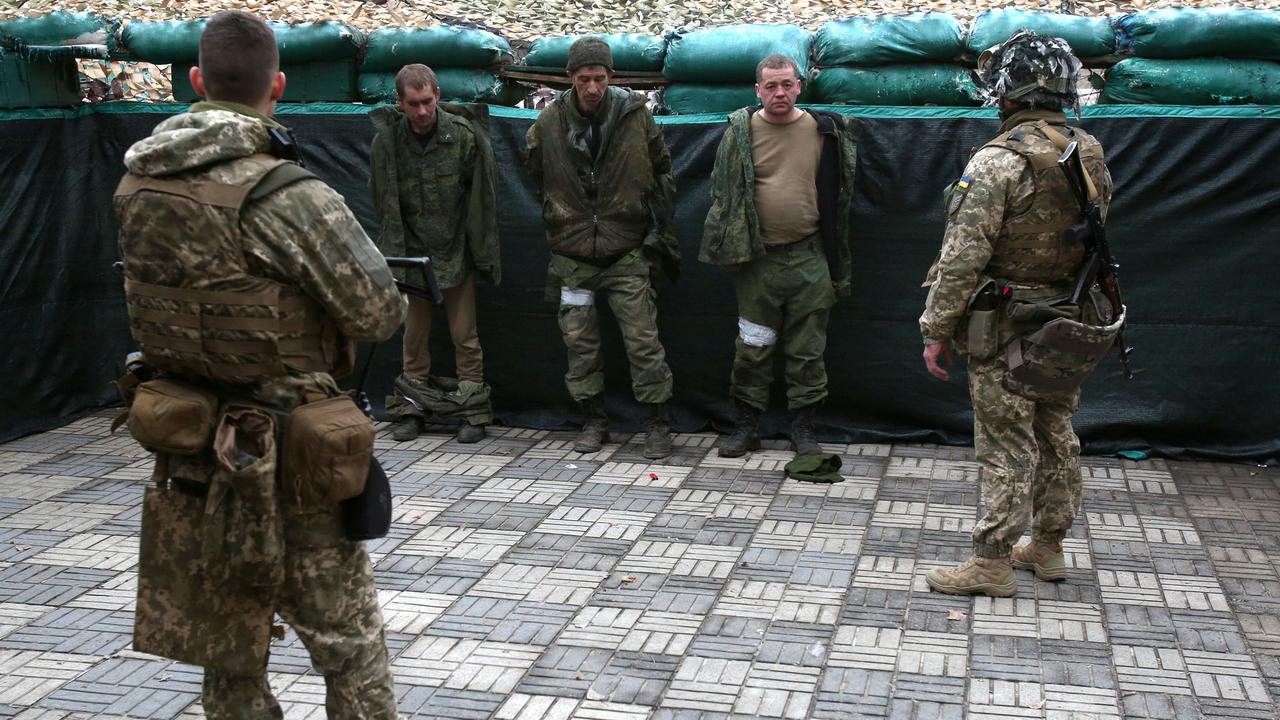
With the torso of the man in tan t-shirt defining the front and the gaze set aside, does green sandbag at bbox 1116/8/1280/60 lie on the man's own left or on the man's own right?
on the man's own left

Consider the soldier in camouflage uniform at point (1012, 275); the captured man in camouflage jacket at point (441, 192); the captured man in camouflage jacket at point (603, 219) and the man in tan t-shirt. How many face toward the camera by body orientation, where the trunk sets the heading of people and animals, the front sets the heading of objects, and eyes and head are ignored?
3

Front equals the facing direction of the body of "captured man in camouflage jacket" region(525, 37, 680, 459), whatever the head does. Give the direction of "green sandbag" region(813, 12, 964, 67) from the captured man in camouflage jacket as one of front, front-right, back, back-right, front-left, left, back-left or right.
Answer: left

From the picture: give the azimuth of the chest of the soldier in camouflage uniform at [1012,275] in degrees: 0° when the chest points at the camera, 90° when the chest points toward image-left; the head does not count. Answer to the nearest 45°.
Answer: approximately 135°

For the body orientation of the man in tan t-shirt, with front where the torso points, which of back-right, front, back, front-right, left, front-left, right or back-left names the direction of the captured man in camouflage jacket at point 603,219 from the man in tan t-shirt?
right

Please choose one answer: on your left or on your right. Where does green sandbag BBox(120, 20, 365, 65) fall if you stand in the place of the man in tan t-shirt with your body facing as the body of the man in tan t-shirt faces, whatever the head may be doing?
on your right

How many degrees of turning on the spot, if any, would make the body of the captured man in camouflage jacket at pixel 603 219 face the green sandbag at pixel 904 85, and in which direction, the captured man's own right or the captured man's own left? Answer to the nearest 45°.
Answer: approximately 90° to the captured man's own left

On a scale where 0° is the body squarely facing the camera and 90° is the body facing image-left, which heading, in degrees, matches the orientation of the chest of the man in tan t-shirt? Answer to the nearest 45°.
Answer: approximately 0°
